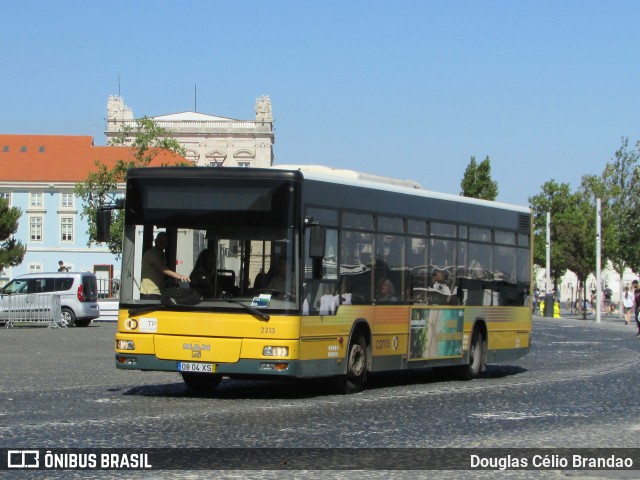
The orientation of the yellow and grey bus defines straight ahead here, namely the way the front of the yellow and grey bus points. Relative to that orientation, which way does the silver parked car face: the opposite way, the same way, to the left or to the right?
to the right

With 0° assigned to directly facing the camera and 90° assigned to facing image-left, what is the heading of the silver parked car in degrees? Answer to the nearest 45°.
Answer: approximately 135°

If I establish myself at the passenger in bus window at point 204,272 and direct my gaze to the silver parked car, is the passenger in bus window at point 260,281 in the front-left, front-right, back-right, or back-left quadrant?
back-right

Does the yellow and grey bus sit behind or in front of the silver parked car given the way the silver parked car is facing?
behind

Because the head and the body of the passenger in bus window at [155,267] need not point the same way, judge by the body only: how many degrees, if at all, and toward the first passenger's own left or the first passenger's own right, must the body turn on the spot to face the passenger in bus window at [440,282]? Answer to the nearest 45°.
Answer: approximately 45° to the first passenger's own left

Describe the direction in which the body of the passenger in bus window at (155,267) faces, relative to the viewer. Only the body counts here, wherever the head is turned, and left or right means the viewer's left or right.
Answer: facing to the right of the viewer

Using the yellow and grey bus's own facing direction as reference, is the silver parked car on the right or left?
on its right

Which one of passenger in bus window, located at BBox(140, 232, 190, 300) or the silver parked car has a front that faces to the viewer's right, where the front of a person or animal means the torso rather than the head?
the passenger in bus window
